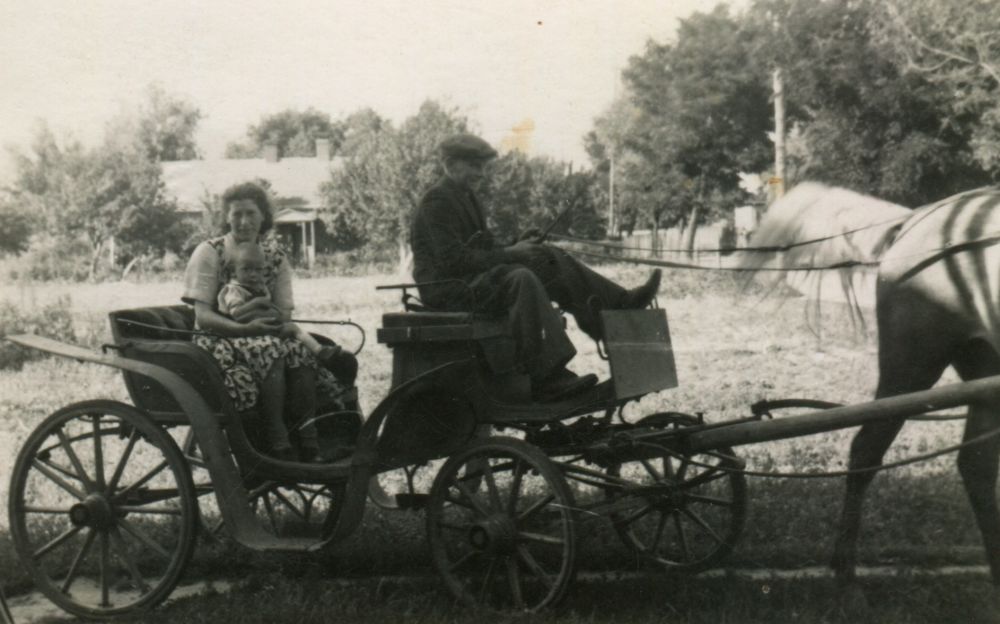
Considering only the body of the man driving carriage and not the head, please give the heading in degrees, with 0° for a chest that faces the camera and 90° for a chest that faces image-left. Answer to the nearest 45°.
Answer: approximately 270°

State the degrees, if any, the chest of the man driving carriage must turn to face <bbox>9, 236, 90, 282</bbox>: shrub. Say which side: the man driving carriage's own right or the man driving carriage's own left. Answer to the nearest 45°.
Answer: approximately 135° to the man driving carriage's own left

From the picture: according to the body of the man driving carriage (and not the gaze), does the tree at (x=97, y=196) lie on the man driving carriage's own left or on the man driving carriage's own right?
on the man driving carriage's own left

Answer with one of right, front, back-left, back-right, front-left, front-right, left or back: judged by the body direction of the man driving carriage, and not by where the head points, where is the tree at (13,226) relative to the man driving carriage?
back-left

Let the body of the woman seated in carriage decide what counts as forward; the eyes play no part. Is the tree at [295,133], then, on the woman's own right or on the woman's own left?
on the woman's own left

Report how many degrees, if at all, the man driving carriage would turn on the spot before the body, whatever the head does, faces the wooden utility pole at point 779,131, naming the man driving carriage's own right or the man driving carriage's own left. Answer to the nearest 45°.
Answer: approximately 45° to the man driving carriage's own left

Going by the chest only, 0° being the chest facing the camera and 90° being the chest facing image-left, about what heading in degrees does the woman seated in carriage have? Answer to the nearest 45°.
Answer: approximately 315°

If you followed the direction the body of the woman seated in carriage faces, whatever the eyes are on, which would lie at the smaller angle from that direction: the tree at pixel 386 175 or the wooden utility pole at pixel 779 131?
the wooden utility pole

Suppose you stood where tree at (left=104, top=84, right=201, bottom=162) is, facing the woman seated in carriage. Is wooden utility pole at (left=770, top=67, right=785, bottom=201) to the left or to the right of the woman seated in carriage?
left

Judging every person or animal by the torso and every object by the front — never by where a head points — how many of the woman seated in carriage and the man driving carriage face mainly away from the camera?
0

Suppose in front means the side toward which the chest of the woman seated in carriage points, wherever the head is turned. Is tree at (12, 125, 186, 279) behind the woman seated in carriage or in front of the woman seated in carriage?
behind

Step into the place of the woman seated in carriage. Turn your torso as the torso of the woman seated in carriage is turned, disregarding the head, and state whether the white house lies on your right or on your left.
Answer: on your left

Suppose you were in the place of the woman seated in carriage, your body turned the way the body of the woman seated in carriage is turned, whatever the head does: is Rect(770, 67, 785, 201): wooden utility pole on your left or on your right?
on your left
